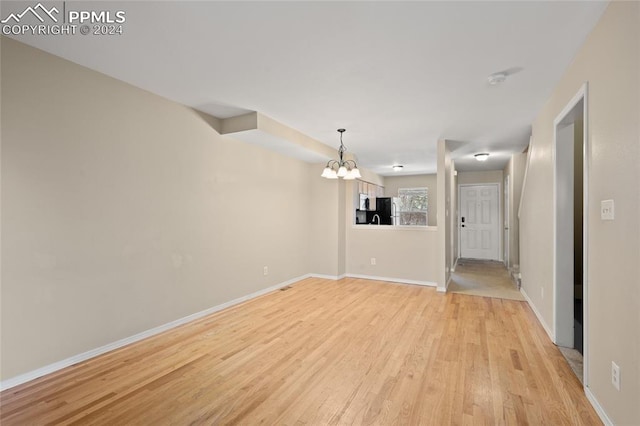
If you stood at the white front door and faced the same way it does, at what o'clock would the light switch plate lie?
The light switch plate is roughly at 12 o'clock from the white front door.

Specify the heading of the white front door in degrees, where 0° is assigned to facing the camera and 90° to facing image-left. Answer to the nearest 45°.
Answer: approximately 0°

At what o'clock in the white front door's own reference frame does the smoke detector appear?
The smoke detector is roughly at 12 o'clock from the white front door.

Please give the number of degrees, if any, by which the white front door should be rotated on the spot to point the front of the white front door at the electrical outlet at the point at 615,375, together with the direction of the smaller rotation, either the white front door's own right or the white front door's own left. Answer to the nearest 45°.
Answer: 0° — it already faces it
